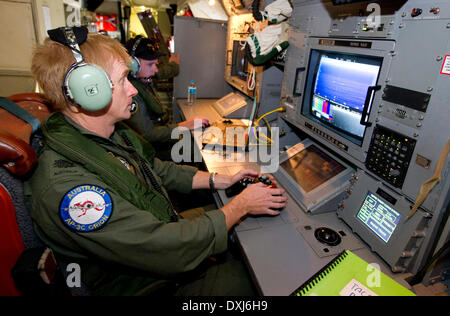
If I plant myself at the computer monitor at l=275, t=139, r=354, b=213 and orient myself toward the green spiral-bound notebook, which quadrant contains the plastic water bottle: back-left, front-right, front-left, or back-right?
back-right

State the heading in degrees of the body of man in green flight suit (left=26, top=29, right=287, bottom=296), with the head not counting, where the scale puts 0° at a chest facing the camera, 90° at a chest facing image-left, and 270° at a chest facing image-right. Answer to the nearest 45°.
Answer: approximately 270°

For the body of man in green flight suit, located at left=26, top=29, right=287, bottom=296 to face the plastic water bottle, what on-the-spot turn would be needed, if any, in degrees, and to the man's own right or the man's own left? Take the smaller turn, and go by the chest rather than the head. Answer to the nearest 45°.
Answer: approximately 90° to the man's own left

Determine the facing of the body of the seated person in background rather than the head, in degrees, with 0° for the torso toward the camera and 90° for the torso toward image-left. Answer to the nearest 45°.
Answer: approximately 270°

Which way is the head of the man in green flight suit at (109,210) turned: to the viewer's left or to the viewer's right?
to the viewer's right

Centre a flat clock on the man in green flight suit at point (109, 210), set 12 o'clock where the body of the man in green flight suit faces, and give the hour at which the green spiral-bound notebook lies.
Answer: The green spiral-bound notebook is roughly at 1 o'clock from the man in green flight suit.

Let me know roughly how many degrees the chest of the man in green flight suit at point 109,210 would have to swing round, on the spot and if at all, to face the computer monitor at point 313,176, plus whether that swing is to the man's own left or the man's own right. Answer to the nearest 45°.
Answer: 0° — they already face it

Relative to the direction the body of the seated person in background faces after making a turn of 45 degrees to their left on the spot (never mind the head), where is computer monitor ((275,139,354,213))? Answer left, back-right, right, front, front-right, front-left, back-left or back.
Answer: right

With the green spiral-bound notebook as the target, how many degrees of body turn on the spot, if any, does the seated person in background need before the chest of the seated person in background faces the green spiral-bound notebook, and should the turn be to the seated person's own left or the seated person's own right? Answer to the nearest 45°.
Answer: approximately 90° to the seated person's own right

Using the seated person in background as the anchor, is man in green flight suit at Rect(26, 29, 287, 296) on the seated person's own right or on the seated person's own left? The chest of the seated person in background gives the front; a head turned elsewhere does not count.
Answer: on the seated person's own right

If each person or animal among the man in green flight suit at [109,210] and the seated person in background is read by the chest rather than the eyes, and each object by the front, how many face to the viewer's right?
2
